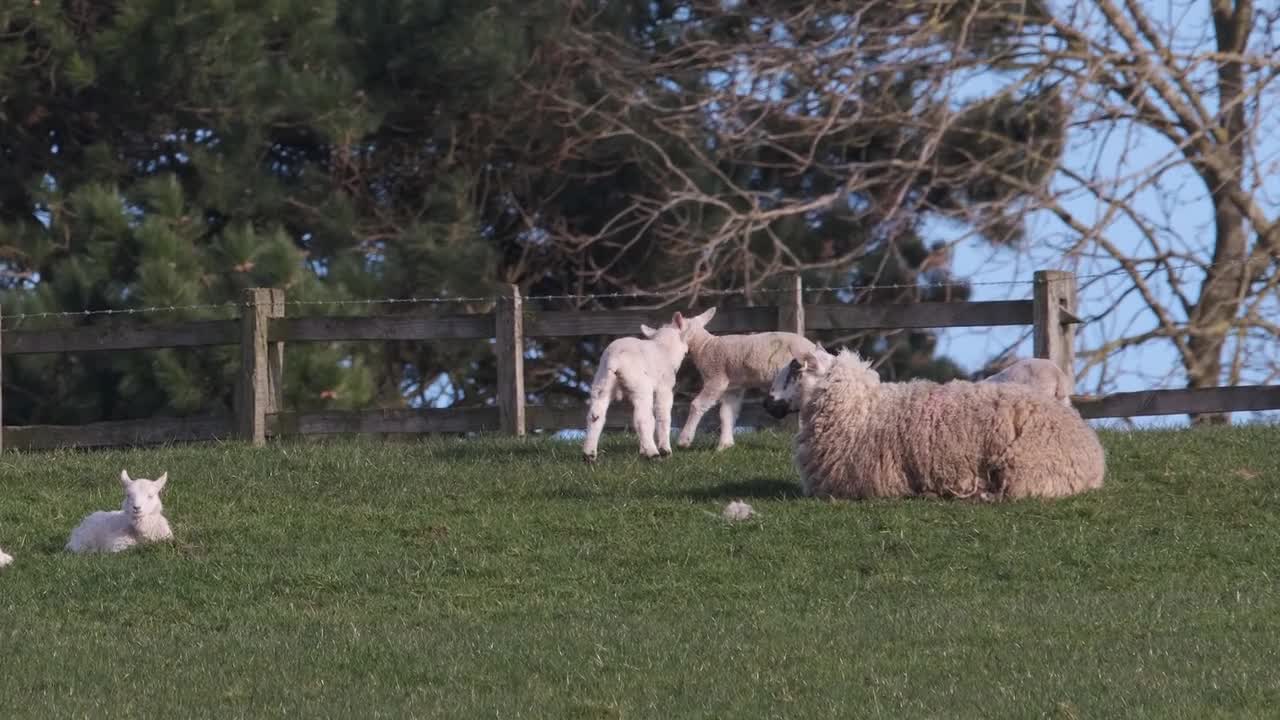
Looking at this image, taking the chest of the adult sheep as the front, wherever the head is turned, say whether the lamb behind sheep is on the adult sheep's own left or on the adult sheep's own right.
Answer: on the adult sheep's own right

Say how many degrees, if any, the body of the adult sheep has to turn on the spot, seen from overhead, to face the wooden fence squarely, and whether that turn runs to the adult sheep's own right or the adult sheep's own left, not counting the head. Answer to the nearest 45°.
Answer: approximately 45° to the adult sheep's own right

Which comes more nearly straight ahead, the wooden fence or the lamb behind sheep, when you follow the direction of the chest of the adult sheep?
the wooden fence

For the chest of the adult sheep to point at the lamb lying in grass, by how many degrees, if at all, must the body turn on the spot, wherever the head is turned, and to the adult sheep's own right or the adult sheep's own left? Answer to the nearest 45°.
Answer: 0° — it already faces it

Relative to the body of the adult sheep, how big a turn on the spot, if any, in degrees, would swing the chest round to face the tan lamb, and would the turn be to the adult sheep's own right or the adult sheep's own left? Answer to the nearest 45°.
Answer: approximately 45° to the adult sheep's own right

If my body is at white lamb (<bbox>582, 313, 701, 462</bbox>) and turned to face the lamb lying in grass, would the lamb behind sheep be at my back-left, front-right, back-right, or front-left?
back-left

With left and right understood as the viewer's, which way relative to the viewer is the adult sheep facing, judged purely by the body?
facing to the left of the viewer
